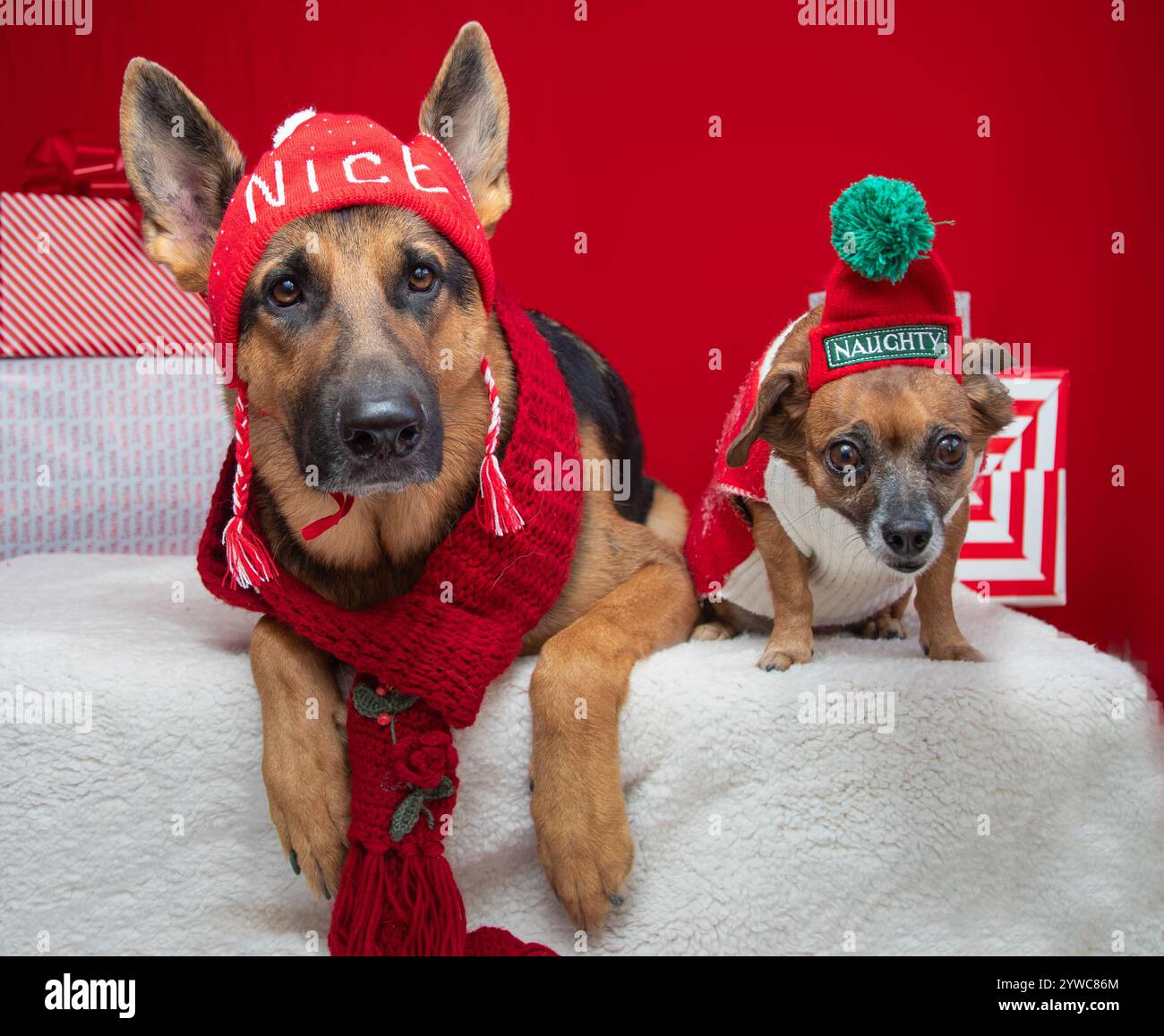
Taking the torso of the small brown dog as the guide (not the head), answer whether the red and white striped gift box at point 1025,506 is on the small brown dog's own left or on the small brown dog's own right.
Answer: on the small brown dog's own left

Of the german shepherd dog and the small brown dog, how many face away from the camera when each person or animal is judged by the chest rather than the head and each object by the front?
0

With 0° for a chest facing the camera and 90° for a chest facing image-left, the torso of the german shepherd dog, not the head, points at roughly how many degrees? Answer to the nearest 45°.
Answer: approximately 0°

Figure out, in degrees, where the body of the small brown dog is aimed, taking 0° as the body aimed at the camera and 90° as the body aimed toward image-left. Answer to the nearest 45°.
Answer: approximately 315°
